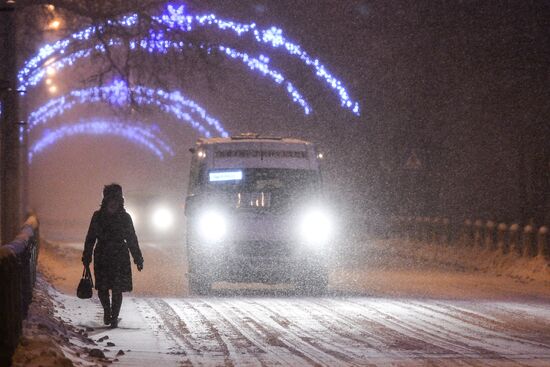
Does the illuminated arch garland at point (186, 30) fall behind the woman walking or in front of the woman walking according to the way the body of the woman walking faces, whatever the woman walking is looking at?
behind

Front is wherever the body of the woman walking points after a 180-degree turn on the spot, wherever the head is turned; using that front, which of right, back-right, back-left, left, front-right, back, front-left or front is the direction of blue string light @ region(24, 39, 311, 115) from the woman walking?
front

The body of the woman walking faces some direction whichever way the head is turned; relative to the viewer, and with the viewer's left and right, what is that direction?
facing the viewer
